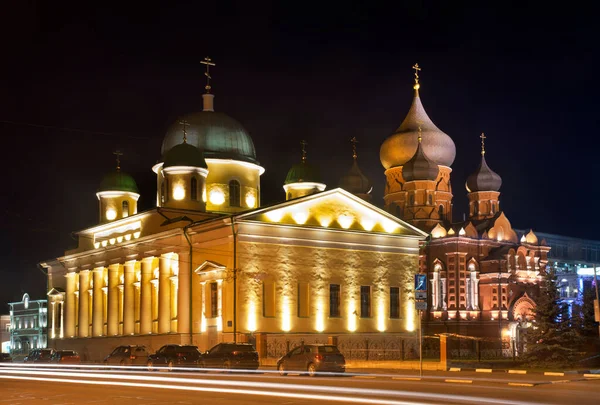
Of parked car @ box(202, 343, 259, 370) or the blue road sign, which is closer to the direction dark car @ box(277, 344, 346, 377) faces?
the parked car

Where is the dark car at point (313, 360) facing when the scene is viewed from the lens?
facing away from the viewer and to the left of the viewer

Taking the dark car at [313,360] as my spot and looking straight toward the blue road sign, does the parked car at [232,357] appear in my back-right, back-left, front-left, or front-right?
back-left

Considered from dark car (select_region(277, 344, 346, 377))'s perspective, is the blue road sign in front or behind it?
behind

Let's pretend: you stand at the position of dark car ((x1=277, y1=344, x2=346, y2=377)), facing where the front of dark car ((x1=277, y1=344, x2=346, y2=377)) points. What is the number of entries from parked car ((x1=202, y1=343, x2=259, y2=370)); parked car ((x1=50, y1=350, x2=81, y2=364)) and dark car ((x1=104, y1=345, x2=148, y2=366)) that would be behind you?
0

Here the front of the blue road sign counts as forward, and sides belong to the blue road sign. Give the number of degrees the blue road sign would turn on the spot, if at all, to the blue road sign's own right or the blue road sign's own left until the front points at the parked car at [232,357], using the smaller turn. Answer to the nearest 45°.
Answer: approximately 135° to the blue road sign's own right

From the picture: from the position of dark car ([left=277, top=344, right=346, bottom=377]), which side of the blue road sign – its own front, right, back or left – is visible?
right

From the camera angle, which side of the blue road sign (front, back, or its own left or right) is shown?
front

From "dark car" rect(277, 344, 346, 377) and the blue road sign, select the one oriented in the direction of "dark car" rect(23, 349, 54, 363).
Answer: "dark car" rect(277, 344, 346, 377)

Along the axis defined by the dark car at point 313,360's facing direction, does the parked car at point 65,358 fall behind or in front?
in front

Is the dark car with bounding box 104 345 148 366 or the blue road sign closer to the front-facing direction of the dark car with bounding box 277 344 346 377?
the dark car

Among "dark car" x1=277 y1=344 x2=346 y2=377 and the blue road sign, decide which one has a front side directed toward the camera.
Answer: the blue road sign

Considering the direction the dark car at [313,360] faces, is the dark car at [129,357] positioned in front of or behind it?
in front

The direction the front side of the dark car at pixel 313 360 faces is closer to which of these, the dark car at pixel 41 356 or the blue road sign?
the dark car

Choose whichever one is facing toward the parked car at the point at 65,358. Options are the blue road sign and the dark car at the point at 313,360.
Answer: the dark car

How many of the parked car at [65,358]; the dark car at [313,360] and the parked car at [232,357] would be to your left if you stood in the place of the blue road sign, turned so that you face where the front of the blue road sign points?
0

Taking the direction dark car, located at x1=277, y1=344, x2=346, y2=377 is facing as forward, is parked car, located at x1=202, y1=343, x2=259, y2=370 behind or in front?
in front

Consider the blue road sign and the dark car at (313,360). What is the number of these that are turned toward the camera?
1

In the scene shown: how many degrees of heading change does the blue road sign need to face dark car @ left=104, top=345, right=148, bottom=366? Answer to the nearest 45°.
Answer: approximately 135° to its right
